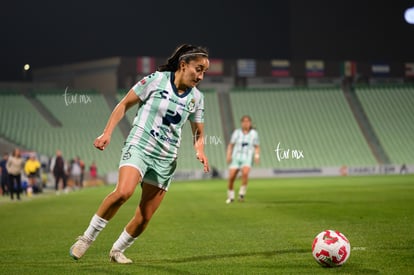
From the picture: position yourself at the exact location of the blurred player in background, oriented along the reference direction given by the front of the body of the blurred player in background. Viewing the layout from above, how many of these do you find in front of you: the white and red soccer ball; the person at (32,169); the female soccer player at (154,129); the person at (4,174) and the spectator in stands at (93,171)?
2

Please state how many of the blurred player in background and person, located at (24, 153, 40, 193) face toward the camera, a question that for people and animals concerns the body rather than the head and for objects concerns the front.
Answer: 2

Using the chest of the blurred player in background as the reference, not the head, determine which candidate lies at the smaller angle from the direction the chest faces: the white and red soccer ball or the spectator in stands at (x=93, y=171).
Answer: the white and red soccer ball

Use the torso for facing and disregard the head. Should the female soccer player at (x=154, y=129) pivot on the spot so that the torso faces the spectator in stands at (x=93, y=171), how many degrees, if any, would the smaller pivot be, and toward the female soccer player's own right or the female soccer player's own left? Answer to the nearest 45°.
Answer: approximately 135° to the female soccer player's own left

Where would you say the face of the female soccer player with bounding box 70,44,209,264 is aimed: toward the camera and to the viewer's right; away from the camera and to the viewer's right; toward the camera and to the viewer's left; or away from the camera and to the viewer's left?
toward the camera and to the viewer's right

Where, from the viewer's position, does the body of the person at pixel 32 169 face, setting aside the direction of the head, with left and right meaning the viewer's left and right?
facing the viewer

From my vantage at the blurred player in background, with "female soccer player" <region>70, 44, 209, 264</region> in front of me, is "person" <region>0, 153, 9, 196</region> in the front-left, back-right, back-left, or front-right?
back-right

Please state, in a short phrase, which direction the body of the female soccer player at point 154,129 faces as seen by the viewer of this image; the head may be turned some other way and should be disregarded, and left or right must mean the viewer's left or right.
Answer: facing the viewer and to the right of the viewer

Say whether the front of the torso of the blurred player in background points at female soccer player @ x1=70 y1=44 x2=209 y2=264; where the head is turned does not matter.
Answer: yes

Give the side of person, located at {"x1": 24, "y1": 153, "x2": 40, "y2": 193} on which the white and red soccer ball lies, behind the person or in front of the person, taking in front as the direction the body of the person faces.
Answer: in front

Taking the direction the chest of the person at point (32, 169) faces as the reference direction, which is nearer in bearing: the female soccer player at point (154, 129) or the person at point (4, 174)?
the female soccer player

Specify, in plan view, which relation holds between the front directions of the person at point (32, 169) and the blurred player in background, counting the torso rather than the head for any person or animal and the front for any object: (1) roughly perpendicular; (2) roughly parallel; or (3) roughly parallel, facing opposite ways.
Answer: roughly parallel
